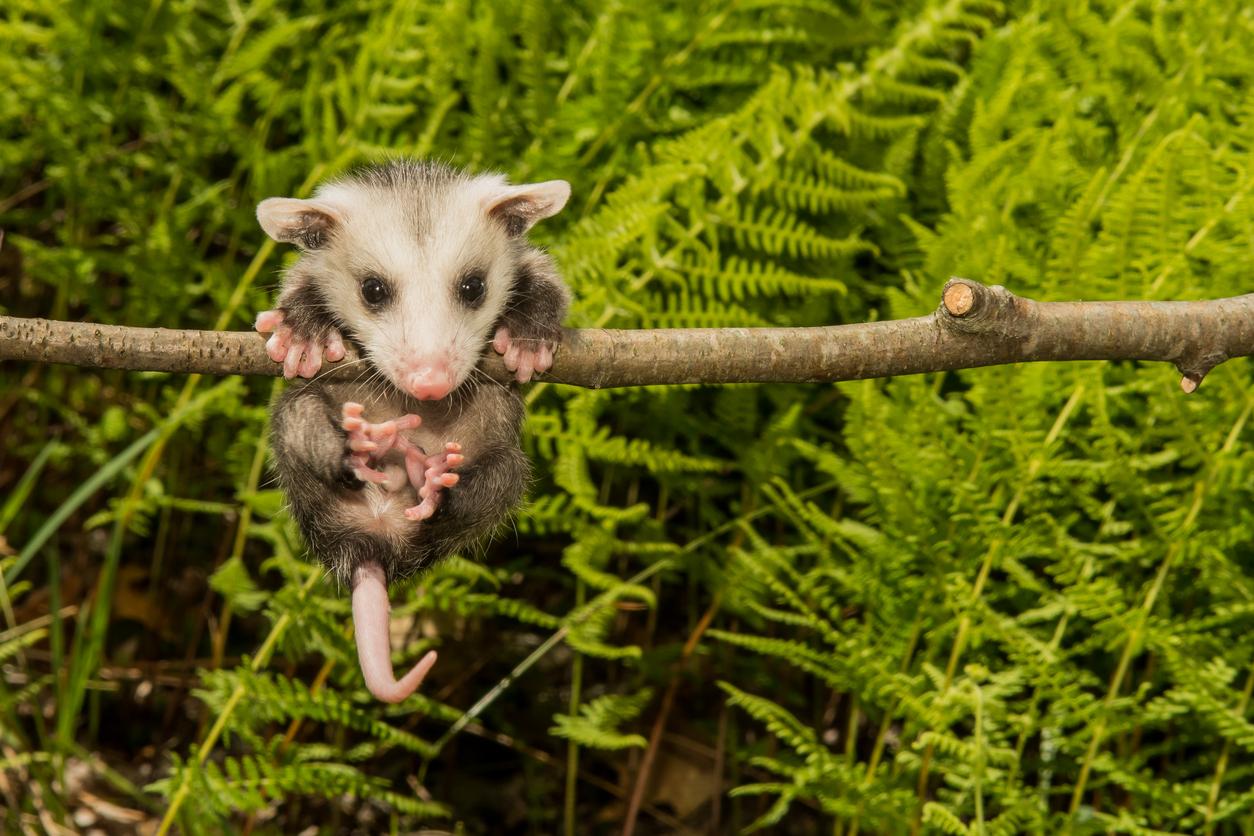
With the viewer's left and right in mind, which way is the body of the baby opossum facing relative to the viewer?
facing the viewer
